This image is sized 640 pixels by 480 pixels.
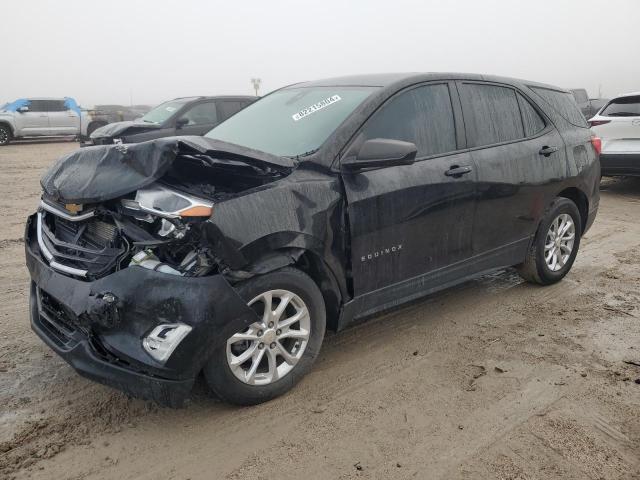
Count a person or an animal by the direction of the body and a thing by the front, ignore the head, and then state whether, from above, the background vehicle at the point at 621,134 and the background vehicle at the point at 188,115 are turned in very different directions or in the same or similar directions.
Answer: very different directions

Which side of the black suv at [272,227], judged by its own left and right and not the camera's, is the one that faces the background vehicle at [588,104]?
back

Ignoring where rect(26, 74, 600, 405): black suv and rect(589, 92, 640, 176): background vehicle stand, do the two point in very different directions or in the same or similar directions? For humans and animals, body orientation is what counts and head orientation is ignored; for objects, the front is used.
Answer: very different directions

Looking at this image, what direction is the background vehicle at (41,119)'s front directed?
to the viewer's left

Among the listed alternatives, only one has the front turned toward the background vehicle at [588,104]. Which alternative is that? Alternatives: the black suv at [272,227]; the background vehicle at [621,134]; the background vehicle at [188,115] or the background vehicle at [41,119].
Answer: the background vehicle at [621,134]

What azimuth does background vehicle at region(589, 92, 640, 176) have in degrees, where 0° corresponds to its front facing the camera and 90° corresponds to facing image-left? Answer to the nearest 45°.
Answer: approximately 180°

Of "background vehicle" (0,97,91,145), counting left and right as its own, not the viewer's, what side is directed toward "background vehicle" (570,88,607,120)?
back

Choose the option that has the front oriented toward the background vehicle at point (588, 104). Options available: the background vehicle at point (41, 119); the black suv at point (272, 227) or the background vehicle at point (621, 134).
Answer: the background vehicle at point (621, 134)

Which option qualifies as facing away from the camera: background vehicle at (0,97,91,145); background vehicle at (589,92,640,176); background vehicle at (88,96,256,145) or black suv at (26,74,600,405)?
background vehicle at (589,92,640,176)

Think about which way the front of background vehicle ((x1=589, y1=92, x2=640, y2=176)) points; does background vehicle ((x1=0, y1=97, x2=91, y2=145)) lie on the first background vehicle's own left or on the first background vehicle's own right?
on the first background vehicle's own left

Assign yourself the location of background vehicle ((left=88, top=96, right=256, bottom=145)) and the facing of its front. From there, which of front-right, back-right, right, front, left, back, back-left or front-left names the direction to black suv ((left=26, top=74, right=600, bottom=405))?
front-left

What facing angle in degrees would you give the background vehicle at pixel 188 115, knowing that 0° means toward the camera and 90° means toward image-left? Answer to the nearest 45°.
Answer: approximately 45°

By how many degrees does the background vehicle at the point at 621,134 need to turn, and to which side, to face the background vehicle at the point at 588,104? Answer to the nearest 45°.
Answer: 0° — it already faces it

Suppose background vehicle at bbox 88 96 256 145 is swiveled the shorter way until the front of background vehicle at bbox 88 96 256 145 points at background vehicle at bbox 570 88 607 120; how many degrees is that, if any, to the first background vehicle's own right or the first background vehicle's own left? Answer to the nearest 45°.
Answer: approximately 180°

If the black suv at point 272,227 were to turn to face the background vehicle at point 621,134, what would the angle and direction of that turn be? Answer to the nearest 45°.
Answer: approximately 180°

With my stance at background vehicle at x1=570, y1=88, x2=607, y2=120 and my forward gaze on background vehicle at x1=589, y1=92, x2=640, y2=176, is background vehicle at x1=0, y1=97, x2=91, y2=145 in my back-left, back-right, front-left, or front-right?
front-right

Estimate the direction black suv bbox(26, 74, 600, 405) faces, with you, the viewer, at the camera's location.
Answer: facing the viewer and to the left of the viewer

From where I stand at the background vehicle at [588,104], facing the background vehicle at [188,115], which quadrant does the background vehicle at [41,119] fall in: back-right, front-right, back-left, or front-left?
front-right
